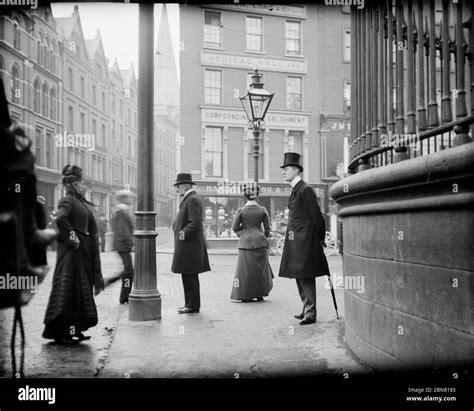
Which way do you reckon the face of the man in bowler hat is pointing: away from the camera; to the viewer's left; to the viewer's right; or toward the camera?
to the viewer's left

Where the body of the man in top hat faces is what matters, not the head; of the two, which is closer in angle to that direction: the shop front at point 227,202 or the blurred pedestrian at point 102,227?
the blurred pedestrian

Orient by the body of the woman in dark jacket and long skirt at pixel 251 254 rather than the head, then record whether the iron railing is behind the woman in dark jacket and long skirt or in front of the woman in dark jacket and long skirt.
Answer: behind

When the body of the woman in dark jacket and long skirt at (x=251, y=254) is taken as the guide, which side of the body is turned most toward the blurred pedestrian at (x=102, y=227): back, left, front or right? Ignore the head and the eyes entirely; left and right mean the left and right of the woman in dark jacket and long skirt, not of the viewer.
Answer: left

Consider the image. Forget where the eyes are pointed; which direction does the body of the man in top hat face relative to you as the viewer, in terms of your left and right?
facing to the left of the viewer

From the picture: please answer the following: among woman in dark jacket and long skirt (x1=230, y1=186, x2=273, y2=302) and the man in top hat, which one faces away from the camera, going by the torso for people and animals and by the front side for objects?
the woman in dark jacket and long skirt

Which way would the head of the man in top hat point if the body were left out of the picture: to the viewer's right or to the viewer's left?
to the viewer's left

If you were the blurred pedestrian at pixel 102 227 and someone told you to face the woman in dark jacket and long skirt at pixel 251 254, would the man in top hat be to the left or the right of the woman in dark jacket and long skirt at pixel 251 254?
right

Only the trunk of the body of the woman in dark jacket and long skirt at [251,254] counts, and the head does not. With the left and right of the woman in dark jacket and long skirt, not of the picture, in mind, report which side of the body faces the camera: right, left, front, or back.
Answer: back
